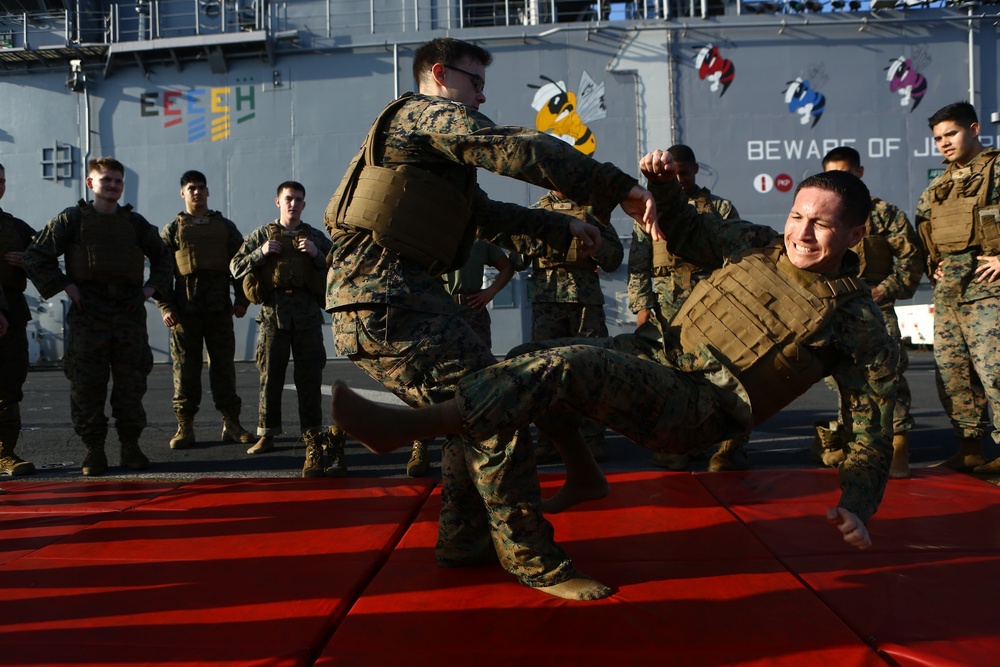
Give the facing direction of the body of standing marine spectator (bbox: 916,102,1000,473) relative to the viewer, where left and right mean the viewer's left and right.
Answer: facing the viewer and to the left of the viewer

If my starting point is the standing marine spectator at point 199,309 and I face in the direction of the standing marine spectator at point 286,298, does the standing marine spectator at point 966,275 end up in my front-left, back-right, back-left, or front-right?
front-left

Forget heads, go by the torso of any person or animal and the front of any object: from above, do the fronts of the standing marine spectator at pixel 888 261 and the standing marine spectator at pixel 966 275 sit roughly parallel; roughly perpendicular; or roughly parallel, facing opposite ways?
roughly parallel

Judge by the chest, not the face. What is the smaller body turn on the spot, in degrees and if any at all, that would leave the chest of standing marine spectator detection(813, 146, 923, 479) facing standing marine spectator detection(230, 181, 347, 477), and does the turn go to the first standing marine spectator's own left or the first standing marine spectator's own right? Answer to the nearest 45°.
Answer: approximately 45° to the first standing marine spectator's own right

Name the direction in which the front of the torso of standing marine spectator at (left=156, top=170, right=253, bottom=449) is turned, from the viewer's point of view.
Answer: toward the camera

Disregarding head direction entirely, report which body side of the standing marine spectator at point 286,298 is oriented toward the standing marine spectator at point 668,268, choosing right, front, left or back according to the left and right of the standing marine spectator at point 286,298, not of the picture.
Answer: left

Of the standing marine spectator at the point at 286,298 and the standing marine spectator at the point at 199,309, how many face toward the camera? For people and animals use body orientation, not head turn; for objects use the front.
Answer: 2
